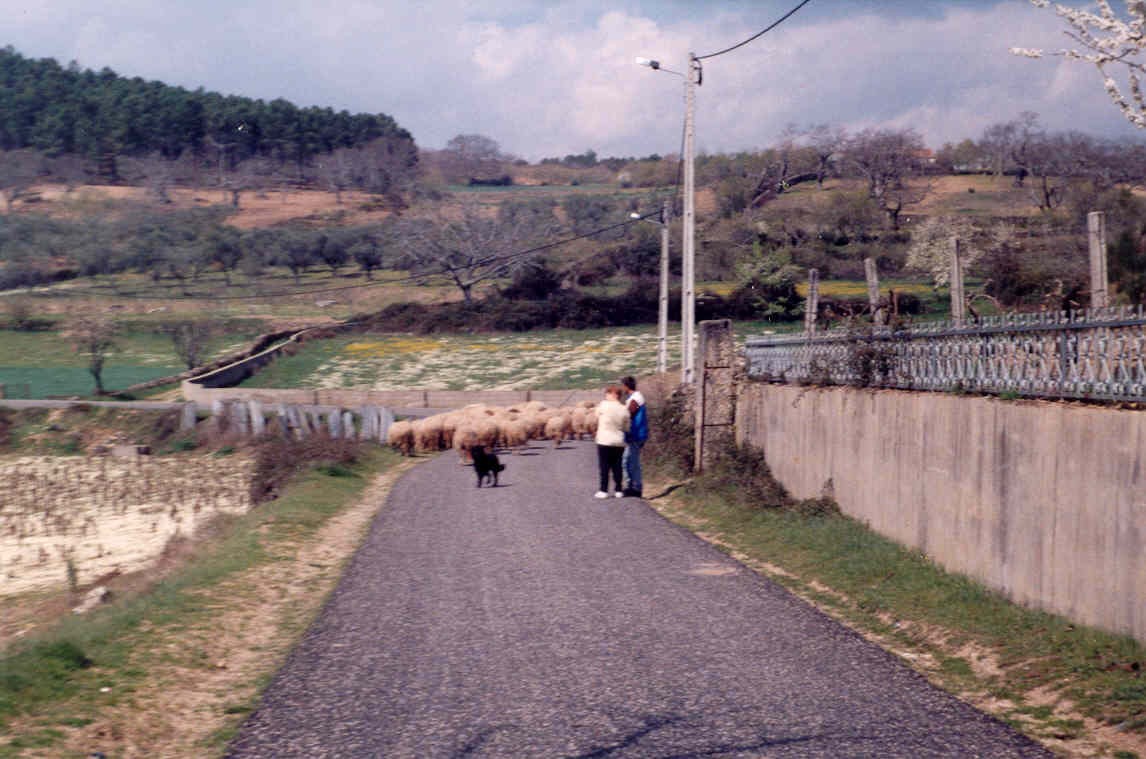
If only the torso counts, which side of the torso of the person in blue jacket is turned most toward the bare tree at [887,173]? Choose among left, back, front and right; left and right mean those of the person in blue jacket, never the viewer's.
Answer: right

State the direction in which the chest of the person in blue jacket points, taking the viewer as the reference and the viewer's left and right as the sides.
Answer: facing to the left of the viewer

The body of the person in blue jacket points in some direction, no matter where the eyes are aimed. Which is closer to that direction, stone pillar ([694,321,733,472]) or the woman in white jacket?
the woman in white jacket

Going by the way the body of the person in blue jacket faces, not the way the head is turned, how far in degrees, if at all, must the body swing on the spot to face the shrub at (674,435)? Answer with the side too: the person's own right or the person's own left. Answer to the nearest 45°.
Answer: approximately 90° to the person's own right

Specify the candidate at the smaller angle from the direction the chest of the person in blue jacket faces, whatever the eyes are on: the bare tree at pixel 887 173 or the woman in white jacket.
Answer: the woman in white jacket

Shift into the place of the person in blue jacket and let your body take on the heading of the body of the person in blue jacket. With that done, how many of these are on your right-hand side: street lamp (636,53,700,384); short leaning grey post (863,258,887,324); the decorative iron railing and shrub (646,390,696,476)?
2

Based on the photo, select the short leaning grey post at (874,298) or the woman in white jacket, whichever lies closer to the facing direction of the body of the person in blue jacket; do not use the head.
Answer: the woman in white jacket

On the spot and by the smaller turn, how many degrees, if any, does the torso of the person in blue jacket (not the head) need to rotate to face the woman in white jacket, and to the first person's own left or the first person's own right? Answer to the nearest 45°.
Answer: approximately 45° to the first person's own left
